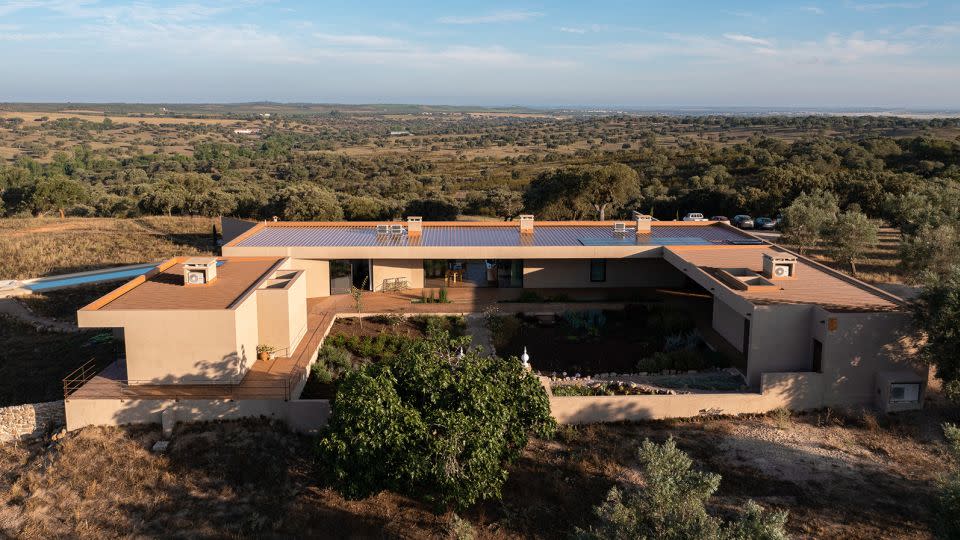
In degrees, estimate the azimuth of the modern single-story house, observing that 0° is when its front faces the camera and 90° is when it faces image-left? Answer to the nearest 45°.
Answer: approximately 0°

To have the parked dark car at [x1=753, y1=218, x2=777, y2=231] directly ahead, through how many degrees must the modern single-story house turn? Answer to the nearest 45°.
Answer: approximately 135° to its left

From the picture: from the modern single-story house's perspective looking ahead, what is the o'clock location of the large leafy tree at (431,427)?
The large leafy tree is roughly at 12 o'clock from the modern single-story house.

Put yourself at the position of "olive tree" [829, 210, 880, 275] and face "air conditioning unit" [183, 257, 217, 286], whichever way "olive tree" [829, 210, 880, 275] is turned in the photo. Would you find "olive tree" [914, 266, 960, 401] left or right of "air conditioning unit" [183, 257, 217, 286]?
left

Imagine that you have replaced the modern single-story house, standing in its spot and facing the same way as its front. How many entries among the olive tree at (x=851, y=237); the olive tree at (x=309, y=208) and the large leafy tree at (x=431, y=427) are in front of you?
1

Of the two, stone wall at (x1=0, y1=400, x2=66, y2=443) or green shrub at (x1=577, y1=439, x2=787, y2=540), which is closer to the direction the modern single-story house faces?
the green shrub

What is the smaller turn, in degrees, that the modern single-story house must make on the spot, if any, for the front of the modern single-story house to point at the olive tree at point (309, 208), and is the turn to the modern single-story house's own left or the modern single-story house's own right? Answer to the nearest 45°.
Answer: approximately 180°

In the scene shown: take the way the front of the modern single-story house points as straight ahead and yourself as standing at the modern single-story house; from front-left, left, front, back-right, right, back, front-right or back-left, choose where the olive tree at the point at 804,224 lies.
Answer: back-left

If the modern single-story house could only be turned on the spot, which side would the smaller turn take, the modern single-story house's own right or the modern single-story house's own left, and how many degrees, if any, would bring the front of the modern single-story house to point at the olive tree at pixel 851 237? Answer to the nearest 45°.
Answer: approximately 135° to the modern single-story house's own left

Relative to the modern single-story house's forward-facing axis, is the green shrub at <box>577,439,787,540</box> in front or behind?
in front

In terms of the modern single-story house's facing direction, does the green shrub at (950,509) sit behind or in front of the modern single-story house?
in front

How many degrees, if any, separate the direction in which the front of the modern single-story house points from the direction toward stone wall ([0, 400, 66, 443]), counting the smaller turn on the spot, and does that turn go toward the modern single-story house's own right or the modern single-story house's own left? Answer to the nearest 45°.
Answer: approximately 90° to the modern single-story house's own right

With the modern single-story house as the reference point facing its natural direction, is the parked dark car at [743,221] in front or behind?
behind
